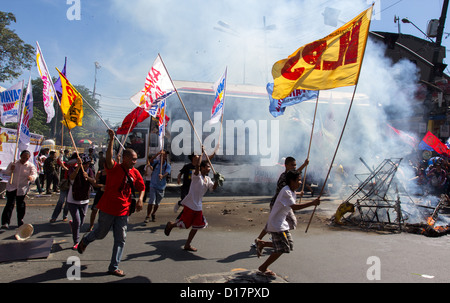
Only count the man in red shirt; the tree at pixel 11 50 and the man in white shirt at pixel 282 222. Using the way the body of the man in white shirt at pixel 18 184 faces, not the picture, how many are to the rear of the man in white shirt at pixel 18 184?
1

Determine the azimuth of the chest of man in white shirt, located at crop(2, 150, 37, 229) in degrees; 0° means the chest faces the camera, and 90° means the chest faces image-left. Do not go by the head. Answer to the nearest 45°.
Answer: approximately 0°

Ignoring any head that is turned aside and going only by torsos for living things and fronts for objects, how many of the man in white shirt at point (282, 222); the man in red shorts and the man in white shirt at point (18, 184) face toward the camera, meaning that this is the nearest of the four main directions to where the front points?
1

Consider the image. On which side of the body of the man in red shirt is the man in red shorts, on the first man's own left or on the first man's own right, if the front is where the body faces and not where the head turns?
on the first man's own left

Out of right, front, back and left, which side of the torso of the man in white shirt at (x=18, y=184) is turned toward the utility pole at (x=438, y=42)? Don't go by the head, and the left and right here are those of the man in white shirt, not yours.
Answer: left
